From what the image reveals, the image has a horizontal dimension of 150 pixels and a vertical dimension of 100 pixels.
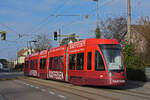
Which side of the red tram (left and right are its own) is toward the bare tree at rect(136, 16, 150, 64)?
left

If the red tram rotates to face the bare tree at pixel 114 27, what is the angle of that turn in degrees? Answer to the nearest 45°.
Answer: approximately 135° to its left

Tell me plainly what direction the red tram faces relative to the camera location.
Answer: facing the viewer and to the right of the viewer

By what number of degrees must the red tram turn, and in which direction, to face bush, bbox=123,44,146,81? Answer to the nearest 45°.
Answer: approximately 90° to its left
